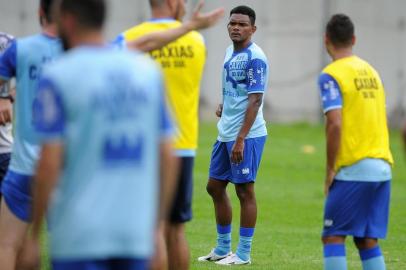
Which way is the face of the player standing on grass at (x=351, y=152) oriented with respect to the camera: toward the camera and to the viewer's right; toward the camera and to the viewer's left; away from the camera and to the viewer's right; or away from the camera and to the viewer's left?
away from the camera and to the viewer's left

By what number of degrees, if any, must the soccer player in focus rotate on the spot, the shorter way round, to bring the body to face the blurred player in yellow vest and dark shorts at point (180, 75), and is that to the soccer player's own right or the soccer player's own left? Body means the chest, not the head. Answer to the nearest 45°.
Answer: approximately 45° to the soccer player's own left

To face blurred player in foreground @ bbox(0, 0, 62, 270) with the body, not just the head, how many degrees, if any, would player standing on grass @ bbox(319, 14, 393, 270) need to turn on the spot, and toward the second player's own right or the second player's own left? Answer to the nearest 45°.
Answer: approximately 90° to the second player's own left

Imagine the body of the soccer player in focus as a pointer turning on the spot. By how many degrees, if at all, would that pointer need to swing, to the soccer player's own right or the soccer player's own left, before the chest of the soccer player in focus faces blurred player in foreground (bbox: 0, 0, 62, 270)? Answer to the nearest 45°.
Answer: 0° — they already face them

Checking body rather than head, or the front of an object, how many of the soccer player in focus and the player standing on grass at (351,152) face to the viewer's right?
0

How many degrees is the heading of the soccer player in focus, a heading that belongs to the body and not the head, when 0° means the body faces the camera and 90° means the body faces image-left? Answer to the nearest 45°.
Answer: approximately 45°

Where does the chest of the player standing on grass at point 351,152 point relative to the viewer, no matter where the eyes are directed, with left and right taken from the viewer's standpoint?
facing away from the viewer and to the left of the viewer

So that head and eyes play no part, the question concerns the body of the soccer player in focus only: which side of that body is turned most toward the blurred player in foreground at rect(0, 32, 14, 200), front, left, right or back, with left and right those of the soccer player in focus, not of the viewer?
front

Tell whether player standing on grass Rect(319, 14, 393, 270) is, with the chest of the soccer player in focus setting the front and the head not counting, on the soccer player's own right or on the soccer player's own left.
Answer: on the soccer player's own left

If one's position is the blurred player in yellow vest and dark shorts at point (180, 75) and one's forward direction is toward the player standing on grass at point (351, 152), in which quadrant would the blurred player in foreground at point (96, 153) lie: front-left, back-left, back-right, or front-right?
back-right

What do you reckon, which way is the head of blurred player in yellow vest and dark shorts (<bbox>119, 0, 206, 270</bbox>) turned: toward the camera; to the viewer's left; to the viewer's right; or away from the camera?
away from the camera
